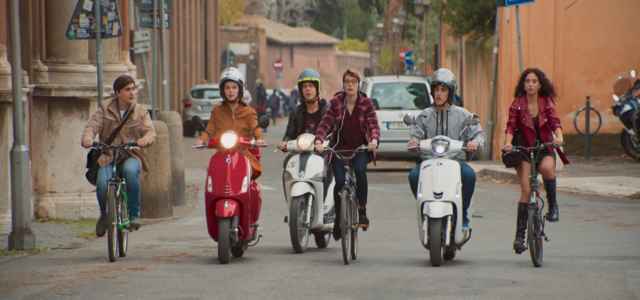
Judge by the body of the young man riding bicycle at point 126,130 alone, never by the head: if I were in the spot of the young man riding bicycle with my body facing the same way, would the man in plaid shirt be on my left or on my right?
on my left

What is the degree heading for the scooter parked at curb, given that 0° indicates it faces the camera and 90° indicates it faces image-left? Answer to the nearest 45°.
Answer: approximately 45°

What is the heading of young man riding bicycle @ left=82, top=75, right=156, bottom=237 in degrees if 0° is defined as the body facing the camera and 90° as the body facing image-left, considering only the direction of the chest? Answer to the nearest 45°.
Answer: approximately 0°

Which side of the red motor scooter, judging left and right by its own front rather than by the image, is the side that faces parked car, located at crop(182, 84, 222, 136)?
back

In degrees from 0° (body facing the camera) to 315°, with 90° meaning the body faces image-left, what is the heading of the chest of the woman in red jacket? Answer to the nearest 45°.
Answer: approximately 0°
